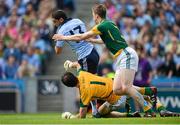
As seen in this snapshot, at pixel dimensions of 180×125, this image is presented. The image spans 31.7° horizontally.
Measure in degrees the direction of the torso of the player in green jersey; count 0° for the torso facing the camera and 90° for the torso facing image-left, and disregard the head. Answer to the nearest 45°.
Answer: approximately 90°
